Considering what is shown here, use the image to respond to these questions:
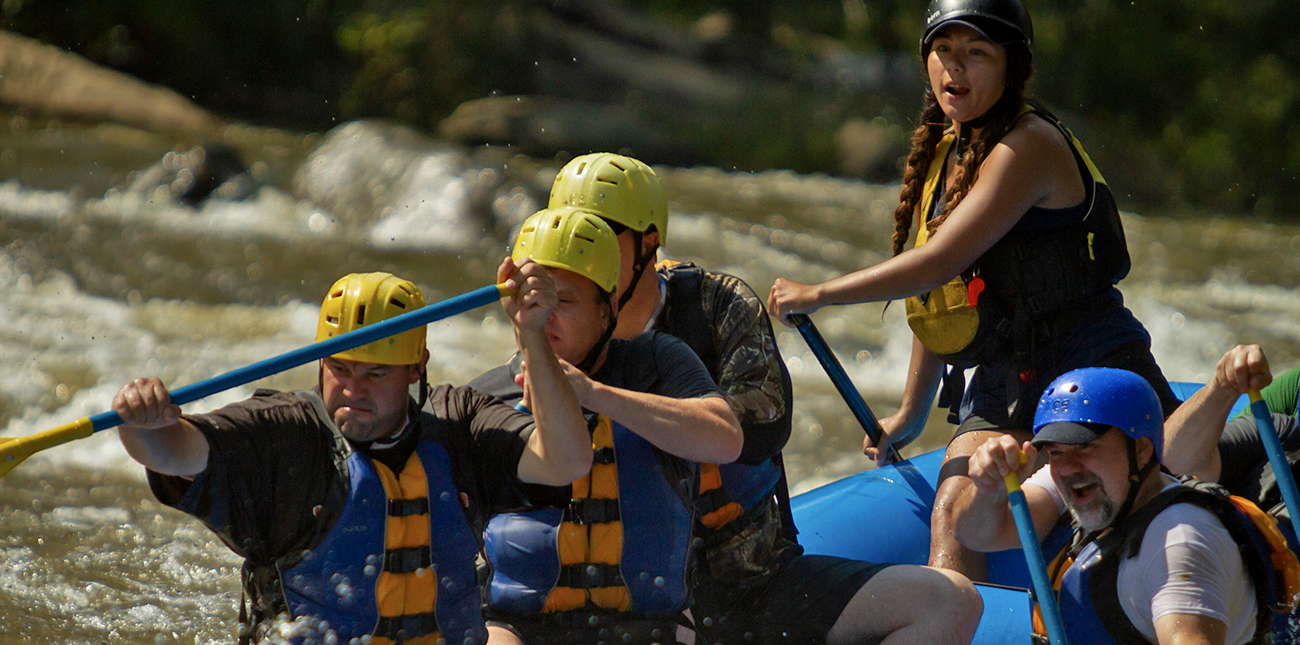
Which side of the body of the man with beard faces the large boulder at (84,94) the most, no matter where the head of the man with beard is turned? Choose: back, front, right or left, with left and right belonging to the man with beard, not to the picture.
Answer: right

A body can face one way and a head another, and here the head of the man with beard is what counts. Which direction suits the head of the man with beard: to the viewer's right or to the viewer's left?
to the viewer's left

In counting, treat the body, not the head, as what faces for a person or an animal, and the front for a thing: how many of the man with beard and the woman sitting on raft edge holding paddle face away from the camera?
0

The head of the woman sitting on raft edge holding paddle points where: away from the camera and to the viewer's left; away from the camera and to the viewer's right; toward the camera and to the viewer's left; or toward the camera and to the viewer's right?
toward the camera and to the viewer's left

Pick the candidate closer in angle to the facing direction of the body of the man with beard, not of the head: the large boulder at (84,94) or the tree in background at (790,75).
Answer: the large boulder

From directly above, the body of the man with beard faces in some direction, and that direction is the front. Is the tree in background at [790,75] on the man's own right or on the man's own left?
on the man's own right

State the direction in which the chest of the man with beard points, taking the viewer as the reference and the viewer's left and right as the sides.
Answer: facing the viewer and to the left of the viewer
